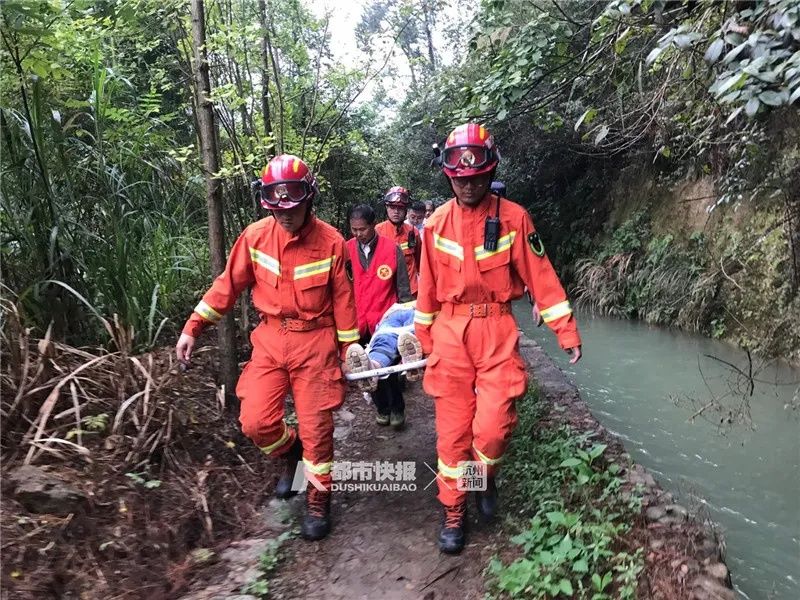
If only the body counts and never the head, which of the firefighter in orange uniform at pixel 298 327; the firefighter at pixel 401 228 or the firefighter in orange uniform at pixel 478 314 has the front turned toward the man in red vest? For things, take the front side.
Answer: the firefighter

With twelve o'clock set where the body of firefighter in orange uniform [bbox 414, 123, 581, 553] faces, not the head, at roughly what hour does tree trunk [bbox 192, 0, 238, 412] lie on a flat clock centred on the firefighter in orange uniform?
The tree trunk is roughly at 4 o'clock from the firefighter in orange uniform.

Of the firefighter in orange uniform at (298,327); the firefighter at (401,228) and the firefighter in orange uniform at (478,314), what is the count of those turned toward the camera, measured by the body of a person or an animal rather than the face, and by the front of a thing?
3

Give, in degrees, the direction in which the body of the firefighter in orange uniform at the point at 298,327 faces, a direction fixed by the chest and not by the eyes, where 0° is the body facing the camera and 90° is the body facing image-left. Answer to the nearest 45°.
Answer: approximately 0°

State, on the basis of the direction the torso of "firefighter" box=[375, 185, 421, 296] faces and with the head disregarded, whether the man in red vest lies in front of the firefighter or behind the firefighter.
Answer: in front

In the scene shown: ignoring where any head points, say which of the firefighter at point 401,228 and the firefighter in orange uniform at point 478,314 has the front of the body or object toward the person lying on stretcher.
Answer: the firefighter

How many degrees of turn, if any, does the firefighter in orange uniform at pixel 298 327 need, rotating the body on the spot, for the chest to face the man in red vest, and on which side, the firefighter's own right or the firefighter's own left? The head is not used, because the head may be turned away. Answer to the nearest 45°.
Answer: approximately 135° to the firefighter's own left

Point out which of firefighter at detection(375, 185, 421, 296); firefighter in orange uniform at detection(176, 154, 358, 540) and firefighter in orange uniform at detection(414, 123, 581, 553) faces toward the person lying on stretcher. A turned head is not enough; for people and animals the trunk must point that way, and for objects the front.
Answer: the firefighter

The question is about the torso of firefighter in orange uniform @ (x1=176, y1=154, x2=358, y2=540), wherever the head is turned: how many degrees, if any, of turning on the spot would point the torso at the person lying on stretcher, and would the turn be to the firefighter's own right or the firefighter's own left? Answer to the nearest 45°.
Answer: approximately 135° to the firefighter's own left
